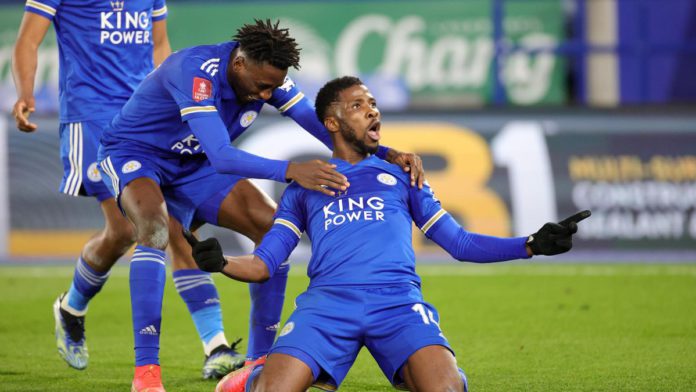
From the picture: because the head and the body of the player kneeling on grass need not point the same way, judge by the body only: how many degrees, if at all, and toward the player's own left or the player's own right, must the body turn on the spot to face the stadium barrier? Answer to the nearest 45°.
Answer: approximately 180°

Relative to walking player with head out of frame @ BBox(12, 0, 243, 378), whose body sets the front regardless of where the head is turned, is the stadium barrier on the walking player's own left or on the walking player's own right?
on the walking player's own left

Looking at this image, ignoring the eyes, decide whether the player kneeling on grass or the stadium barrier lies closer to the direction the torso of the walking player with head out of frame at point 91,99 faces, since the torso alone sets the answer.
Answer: the player kneeling on grass

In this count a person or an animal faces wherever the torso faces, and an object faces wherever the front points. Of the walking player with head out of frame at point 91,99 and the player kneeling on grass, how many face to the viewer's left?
0

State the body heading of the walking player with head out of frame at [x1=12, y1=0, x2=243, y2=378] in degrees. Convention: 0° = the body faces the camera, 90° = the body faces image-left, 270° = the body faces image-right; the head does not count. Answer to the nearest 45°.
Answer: approximately 315°

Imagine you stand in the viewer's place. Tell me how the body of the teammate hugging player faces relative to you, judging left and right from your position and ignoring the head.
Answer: facing the viewer and to the right of the viewer

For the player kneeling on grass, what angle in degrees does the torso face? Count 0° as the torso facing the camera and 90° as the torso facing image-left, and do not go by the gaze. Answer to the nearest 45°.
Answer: approximately 0°

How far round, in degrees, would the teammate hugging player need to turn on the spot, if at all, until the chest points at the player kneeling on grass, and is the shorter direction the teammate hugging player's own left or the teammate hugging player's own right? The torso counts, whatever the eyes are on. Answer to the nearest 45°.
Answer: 0° — they already face them

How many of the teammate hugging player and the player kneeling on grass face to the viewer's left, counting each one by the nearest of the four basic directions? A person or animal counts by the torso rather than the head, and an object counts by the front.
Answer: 0

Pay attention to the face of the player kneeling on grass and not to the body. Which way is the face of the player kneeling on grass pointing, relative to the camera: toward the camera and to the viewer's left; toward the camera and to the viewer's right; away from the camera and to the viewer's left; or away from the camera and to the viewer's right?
toward the camera and to the viewer's right

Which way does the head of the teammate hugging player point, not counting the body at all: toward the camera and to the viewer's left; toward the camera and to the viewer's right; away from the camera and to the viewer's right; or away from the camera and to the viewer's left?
toward the camera and to the viewer's right
